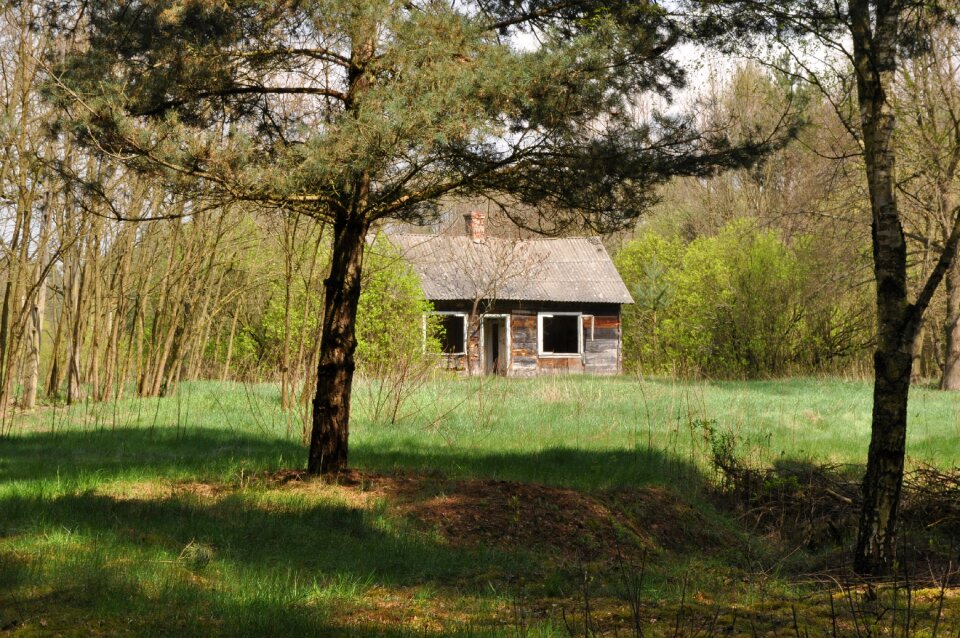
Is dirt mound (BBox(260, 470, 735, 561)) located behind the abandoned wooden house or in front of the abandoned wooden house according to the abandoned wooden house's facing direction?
in front

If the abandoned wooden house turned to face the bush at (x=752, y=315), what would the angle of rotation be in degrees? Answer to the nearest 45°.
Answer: approximately 90° to its left

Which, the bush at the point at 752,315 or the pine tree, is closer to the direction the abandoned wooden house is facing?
the pine tree

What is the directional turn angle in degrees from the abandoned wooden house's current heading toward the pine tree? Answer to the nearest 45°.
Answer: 0° — it already faces it

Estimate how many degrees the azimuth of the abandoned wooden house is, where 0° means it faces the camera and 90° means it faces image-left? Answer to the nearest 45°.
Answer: approximately 0°
